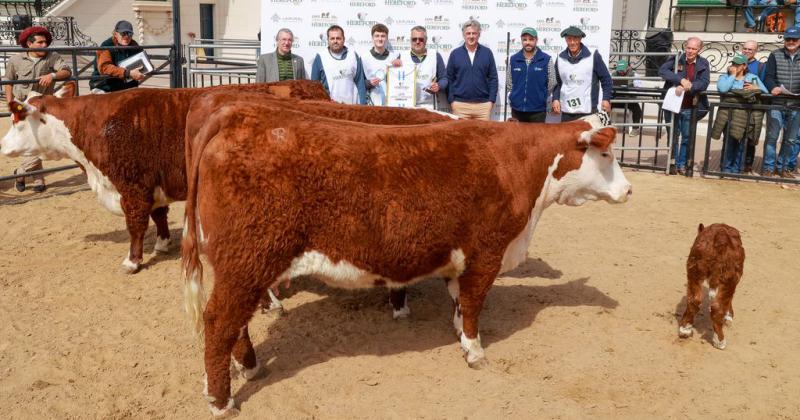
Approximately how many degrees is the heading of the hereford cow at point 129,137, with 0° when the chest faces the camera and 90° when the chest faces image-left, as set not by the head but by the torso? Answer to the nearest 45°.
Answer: approximately 90°

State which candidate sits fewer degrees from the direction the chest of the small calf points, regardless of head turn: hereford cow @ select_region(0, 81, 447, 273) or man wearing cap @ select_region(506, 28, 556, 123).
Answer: the man wearing cap

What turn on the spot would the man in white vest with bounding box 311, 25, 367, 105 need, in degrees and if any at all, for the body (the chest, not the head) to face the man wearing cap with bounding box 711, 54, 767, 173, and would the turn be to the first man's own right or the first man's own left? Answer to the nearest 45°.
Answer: approximately 90° to the first man's own left

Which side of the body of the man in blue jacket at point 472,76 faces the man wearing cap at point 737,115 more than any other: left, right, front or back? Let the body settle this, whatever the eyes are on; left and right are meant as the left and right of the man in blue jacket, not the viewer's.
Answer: left

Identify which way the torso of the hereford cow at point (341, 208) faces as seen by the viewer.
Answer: to the viewer's right

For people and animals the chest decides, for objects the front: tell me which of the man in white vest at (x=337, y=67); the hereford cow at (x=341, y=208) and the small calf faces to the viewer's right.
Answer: the hereford cow

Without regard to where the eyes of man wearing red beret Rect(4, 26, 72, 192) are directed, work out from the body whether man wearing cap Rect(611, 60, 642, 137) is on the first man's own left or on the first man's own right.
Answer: on the first man's own left

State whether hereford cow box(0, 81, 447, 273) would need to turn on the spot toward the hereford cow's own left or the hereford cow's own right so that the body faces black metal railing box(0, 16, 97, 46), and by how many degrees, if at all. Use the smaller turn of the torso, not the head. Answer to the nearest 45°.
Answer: approximately 90° to the hereford cow's own right

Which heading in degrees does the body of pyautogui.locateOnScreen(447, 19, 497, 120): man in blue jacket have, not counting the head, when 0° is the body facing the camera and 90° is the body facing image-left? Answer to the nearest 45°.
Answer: approximately 0°

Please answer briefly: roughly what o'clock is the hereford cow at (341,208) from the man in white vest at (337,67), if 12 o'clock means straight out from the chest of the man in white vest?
The hereford cow is roughly at 12 o'clock from the man in white vest.
